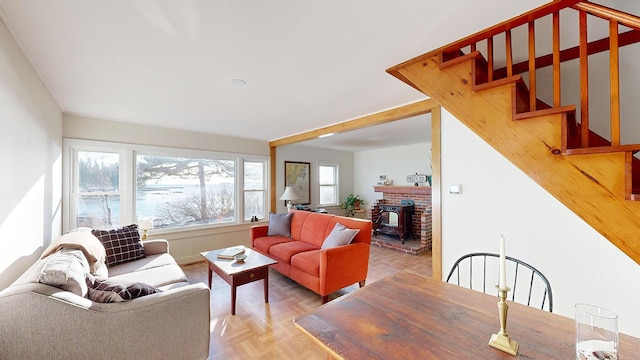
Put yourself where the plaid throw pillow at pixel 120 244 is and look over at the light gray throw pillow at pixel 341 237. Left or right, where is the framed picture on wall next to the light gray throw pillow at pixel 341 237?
left

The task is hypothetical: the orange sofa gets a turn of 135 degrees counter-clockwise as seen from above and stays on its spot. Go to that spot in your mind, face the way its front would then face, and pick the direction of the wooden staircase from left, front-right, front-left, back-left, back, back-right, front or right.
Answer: front-right

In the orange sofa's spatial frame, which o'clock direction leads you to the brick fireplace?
The brick fireplace is roughly at 6 o'clock from the orange sofa.

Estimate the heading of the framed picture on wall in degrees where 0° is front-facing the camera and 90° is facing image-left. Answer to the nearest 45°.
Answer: approximately 315°

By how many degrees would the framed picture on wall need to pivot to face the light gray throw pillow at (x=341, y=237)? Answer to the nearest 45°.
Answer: approximately 45° to its right

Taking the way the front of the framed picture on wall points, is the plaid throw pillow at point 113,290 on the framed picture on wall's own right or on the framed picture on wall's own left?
on the framed picture on wall's own right
